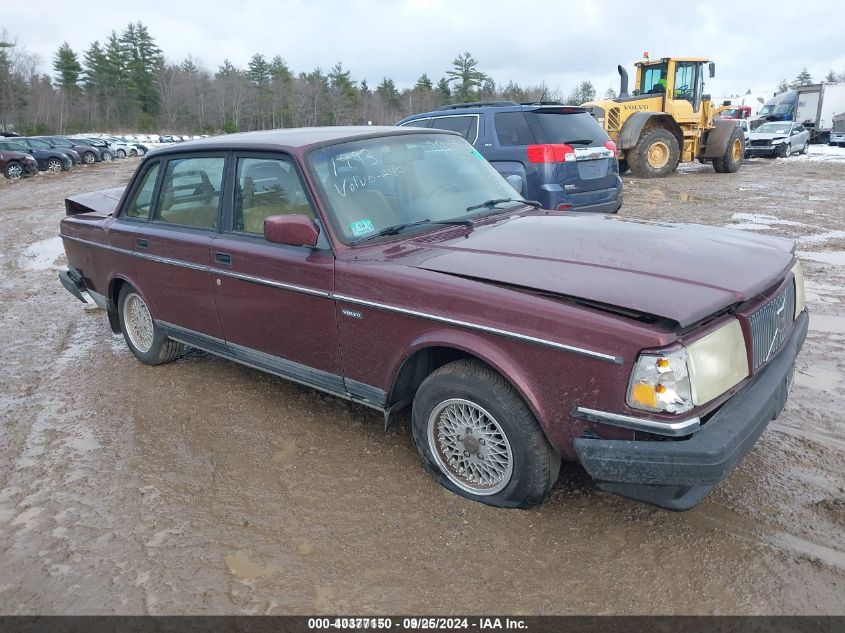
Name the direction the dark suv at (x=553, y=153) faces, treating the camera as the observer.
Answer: facing away from the viewer and to the left of the viewer

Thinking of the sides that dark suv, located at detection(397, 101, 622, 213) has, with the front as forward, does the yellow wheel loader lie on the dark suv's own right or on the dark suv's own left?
on the dark suv's own right

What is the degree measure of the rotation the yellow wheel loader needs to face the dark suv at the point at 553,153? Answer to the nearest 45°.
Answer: approximately 135° to its right

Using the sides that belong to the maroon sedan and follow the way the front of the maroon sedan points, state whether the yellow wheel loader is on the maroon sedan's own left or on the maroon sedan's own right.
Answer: on the maroon sedan's own left

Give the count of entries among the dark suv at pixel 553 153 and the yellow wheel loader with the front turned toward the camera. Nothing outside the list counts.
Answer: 0

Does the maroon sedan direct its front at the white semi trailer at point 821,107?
no

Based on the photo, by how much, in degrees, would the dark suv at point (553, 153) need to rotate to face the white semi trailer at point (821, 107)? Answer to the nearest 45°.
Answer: approximately 90° to its right

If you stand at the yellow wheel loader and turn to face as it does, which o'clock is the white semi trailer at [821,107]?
The white semi trailer is roughly at 11 o'clock from the yellow wheel loader.

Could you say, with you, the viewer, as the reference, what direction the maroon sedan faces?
facing the viewer and to the right of the viewer
